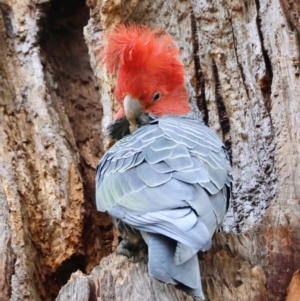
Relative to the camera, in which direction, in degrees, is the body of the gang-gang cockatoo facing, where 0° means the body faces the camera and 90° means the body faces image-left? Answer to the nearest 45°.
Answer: approximately 135°
